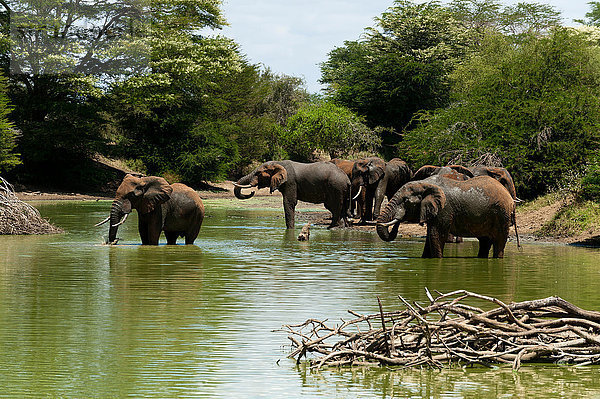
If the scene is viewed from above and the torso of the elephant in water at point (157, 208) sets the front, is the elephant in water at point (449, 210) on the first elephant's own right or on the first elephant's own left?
on the first elephant's own left

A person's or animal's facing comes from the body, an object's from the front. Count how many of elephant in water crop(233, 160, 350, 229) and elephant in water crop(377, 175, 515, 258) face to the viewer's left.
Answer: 2

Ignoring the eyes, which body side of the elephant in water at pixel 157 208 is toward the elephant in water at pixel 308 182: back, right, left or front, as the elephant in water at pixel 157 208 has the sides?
back

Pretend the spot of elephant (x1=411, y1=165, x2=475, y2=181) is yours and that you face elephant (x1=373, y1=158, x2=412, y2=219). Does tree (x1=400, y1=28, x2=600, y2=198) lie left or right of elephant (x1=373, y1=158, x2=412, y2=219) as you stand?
right

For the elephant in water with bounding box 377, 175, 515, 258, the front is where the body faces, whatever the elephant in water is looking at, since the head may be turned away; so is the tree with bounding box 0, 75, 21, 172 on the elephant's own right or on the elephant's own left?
on the elephant's own right

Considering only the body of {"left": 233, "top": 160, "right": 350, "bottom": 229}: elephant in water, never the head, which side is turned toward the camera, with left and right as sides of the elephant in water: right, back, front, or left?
left

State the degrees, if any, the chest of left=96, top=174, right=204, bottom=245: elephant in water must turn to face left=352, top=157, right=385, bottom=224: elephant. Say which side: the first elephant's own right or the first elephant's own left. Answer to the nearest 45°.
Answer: approximately 180°

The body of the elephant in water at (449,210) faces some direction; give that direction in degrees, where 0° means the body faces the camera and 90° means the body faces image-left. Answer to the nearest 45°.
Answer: approximately 90°

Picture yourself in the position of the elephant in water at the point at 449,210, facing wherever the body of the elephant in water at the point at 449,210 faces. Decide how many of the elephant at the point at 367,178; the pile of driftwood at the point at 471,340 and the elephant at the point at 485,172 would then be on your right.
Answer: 2

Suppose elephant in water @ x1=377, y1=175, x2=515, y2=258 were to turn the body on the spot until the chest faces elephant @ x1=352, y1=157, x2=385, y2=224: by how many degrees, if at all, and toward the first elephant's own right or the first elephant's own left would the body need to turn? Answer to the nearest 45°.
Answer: approximately 90° to the first elephant's own right

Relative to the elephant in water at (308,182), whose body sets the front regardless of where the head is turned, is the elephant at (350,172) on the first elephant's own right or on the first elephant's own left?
on the first elephant's own right
